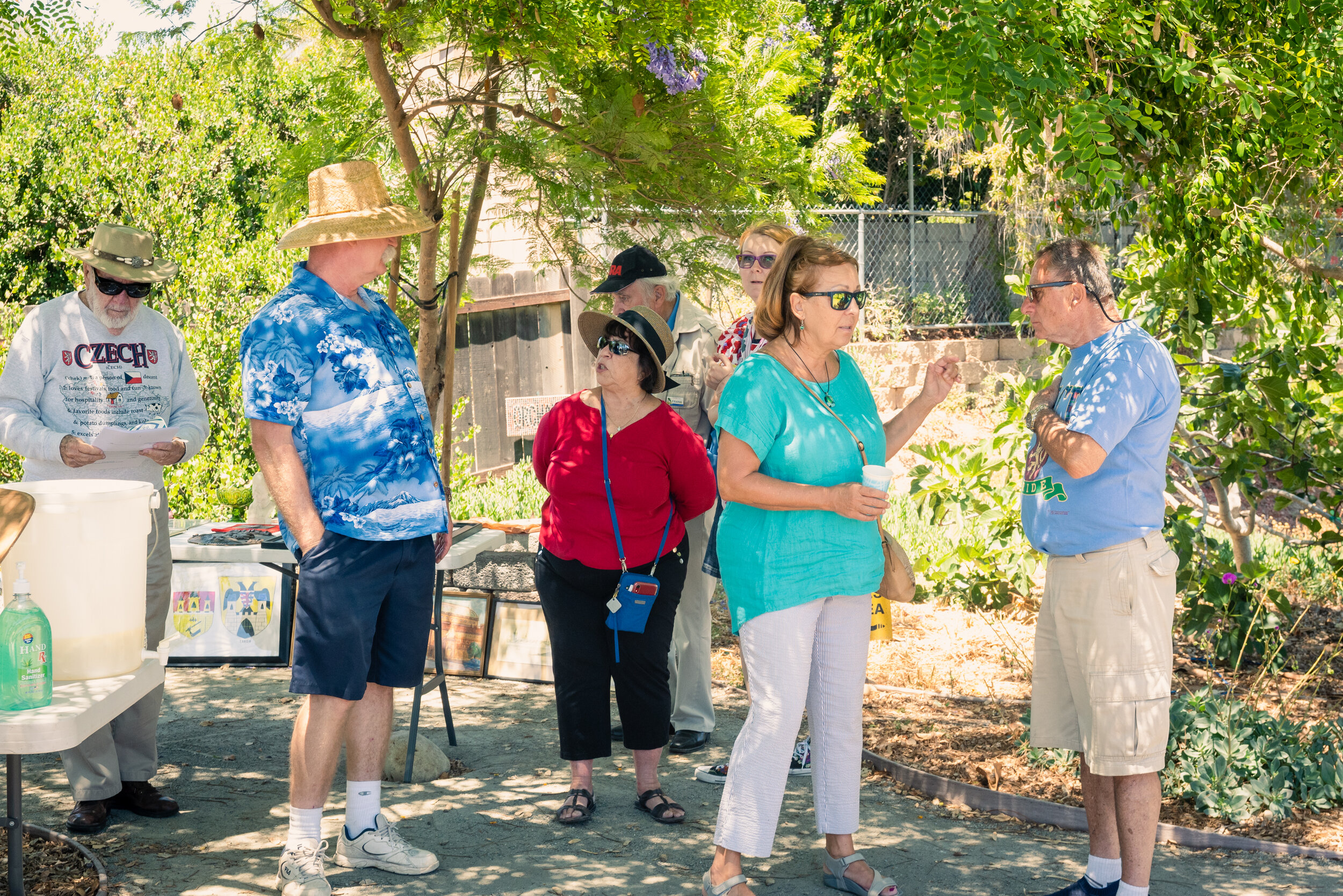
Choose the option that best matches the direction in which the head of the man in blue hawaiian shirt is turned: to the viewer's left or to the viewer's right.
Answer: to the viewer's right

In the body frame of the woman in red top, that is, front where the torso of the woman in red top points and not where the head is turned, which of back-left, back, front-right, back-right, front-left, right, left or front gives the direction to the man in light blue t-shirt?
front-left

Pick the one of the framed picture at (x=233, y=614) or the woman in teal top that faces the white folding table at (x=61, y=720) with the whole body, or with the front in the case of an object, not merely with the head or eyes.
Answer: the framed picture

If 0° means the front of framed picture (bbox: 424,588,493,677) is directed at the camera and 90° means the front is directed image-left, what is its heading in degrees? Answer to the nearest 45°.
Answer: approximately 0°

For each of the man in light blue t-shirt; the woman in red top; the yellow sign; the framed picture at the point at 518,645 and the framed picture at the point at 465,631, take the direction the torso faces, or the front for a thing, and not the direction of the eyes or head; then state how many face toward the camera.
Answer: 4

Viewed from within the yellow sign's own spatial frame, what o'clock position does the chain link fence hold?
The chain link fence is roughly at 6 o'clock from the yellow sign.

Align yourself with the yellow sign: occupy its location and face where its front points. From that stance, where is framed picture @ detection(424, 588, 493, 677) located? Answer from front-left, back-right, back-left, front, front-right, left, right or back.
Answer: back-right

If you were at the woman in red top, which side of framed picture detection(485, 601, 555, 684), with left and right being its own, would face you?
front

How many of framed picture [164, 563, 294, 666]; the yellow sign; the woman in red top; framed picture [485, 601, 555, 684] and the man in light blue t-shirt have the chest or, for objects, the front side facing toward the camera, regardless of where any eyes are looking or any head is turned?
4

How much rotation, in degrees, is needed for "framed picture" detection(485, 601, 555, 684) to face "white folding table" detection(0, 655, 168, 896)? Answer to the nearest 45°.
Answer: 0° — it already faces it

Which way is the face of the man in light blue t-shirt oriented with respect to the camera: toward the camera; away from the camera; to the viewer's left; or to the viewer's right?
to the viewer's left
